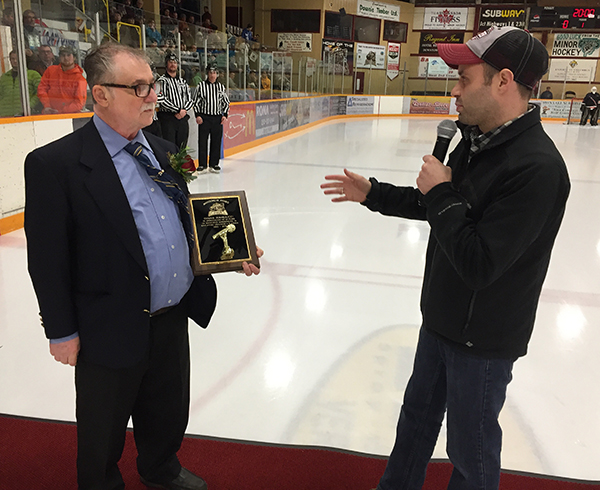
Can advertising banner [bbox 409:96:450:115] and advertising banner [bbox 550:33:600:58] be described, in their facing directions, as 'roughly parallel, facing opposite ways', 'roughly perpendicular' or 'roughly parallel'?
roughly parallel

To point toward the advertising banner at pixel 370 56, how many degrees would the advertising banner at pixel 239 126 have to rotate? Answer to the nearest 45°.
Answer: approximately 135° to its left

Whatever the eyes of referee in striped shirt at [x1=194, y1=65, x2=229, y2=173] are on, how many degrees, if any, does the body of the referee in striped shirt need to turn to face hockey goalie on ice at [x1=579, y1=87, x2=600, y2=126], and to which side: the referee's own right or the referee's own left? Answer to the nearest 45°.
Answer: approximately 135° to the referee's own left

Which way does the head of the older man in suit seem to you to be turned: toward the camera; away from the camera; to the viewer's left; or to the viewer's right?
to the viewer's right

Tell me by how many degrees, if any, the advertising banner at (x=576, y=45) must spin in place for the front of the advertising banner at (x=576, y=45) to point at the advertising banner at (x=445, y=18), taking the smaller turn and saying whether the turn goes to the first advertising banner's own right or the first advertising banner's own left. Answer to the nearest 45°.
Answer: approximately 90° to the first advertising banner's own right

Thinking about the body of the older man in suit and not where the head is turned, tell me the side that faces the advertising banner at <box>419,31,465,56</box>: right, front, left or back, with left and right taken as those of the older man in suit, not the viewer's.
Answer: left

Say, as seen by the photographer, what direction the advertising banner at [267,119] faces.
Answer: facing the viewer and to the right of the viewer

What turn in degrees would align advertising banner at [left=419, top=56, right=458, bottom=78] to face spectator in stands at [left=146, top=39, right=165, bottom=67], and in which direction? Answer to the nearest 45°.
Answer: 0° — it already faces them

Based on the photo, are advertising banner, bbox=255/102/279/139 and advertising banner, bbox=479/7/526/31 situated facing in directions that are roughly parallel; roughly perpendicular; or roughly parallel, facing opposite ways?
roughly perpendicular

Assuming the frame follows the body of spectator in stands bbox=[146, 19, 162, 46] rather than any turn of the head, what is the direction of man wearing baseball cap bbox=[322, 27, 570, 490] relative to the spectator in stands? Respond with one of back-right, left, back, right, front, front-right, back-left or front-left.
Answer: front-right

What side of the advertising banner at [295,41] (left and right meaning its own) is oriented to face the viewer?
front

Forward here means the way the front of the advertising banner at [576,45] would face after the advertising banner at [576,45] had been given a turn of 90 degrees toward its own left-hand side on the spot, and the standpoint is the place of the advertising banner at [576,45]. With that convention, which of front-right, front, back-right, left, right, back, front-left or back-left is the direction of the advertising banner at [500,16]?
back
